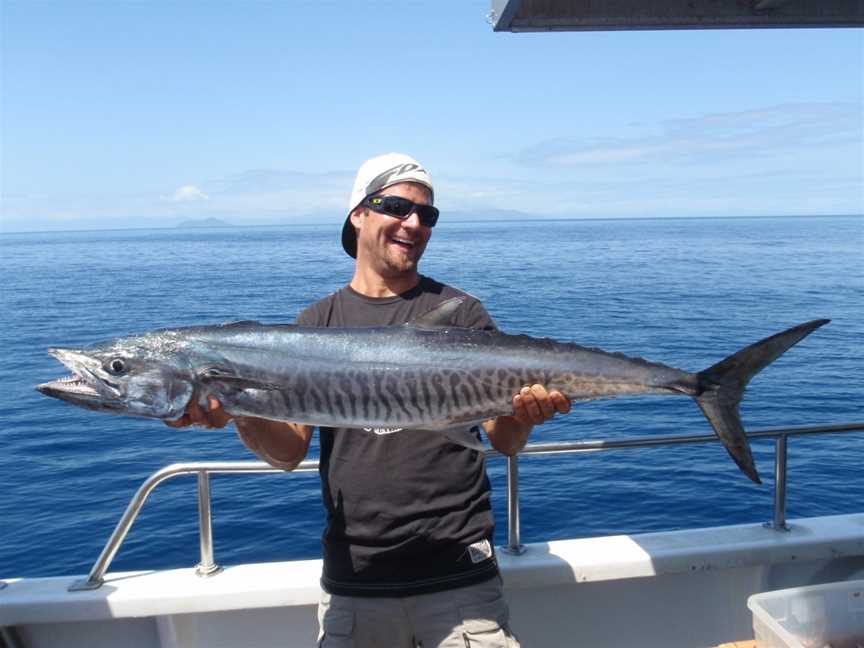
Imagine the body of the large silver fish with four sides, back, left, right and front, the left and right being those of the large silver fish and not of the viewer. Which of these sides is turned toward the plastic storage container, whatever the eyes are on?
back

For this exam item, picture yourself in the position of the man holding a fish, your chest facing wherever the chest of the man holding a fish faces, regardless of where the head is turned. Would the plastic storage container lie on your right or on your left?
on your left

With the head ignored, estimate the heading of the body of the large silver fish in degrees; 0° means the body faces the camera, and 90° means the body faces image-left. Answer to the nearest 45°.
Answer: approximately 90°
